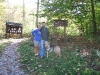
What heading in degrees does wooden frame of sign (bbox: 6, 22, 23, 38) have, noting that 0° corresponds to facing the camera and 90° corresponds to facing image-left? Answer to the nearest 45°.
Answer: approximately 0°
